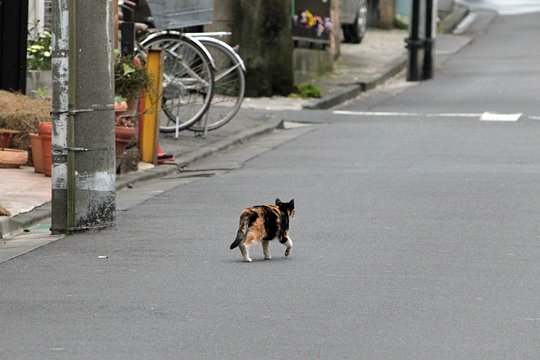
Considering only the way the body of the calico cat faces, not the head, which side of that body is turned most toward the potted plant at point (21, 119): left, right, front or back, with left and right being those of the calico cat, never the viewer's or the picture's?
left

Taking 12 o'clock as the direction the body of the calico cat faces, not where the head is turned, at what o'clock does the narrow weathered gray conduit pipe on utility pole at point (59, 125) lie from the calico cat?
The narrow weathered gray conduit pipe on utility pole is roughly at 9 o'clock from the calico cat.

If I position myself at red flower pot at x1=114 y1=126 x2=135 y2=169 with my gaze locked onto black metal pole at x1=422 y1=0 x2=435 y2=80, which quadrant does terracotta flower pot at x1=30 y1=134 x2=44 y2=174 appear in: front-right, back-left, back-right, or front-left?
back-left

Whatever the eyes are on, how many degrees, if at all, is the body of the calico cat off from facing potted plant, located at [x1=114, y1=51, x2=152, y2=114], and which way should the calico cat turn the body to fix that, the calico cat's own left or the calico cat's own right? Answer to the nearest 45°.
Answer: approximately 45° to the calico cat's own left

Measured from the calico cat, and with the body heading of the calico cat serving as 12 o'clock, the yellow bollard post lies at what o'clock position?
The yellow bollard post is roughly at 10 o'clock from the calico cat.

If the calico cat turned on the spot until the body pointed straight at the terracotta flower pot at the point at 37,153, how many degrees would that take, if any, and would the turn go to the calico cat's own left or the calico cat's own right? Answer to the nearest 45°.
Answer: approximately 90° to the calico cat's own left

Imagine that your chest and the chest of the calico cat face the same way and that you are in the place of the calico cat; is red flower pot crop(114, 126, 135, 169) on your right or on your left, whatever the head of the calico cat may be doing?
on your left

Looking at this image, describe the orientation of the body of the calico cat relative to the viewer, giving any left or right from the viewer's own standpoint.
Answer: facing away from the viewer and to the right of the viewer

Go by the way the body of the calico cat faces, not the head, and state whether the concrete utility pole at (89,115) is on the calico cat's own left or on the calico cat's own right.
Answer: on the calico cat's own left
